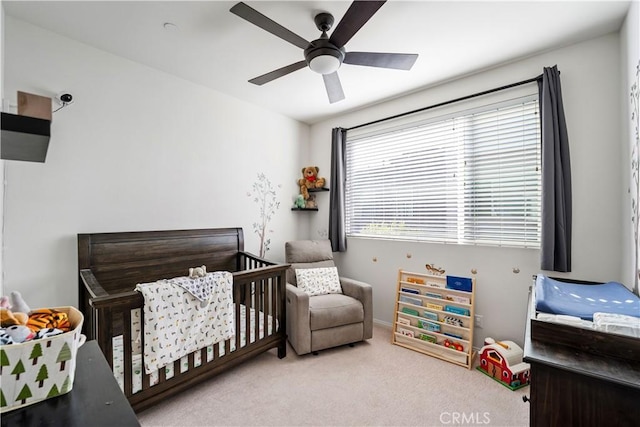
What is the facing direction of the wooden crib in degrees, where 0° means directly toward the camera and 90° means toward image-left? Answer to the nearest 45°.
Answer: approximately 315°

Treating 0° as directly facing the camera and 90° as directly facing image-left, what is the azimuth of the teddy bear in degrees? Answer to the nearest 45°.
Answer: approximately 0°

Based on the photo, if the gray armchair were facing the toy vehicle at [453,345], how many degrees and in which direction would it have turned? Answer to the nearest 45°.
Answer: approximately 45° to its left
